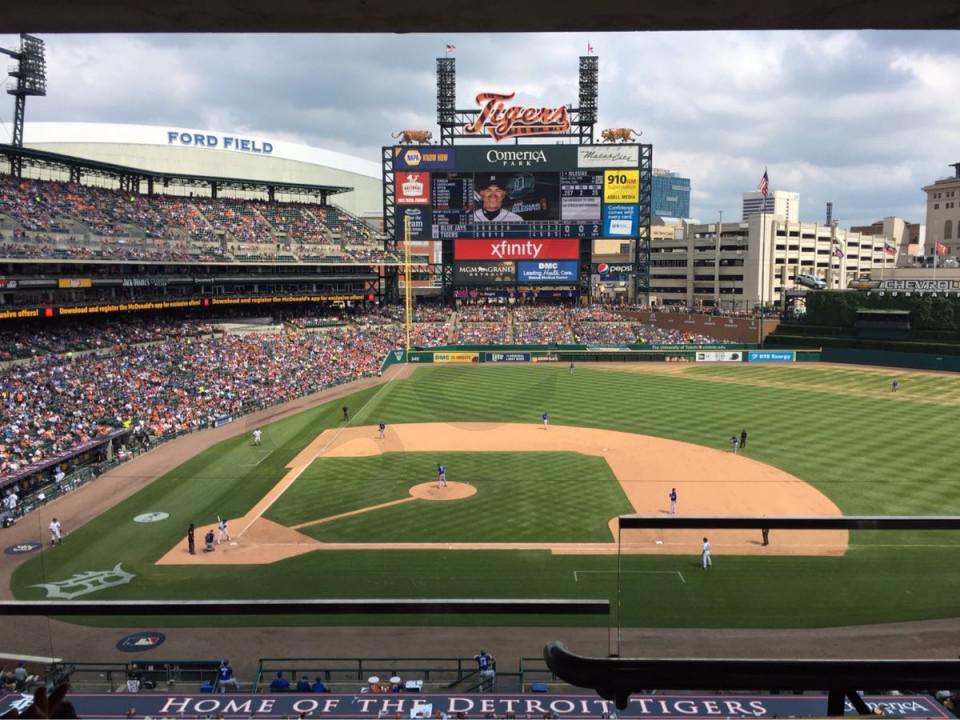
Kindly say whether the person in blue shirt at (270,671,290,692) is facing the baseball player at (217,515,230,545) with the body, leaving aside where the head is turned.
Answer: yes

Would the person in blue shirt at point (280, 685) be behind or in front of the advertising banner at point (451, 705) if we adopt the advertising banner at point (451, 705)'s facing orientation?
behind

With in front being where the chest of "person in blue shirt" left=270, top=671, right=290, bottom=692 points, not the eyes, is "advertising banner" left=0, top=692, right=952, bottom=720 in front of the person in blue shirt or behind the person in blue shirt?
behind

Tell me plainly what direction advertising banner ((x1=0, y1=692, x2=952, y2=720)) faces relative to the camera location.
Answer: facing the viewer

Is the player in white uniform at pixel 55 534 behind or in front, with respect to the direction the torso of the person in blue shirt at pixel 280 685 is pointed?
in front

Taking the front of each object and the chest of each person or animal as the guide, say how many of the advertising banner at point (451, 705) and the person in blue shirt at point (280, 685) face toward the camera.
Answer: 1

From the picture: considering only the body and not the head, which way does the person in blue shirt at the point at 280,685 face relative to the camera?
away from the camera

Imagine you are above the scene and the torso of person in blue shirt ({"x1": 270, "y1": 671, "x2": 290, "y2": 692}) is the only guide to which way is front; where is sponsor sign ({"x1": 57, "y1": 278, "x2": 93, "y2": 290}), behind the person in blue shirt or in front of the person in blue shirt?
in front

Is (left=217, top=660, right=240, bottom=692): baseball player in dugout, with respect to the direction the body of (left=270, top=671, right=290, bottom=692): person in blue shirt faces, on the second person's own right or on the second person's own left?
on the second person's own left

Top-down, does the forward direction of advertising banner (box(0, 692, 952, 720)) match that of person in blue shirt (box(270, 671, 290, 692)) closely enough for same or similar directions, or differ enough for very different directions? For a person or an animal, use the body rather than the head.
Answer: very different directions

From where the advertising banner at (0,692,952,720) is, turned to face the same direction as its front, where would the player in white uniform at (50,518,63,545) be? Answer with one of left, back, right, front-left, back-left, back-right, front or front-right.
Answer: back-right

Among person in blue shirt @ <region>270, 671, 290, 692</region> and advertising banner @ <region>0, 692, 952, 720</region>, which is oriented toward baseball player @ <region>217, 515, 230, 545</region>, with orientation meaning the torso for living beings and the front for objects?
the person in blue shirt

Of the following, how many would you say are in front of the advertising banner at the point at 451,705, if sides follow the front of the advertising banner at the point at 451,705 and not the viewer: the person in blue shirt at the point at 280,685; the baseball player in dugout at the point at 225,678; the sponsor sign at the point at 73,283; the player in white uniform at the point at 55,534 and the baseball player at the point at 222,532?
0

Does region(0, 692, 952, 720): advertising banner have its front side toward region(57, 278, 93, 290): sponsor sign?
no

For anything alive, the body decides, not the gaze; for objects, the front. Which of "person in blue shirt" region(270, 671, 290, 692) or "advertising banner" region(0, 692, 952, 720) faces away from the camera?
the person in blue shirt
